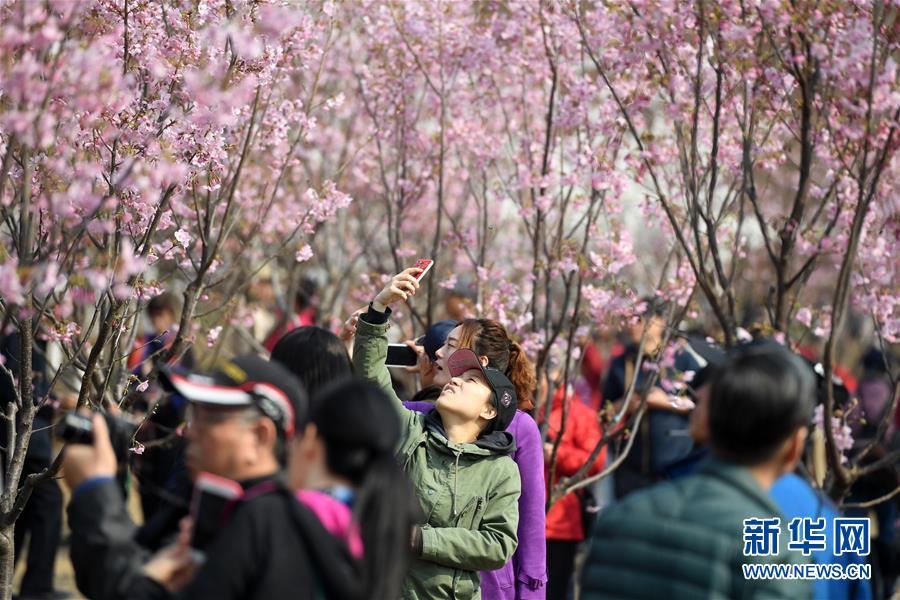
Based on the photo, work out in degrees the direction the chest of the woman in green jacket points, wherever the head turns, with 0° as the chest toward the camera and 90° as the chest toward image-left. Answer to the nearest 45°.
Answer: approximately 45°

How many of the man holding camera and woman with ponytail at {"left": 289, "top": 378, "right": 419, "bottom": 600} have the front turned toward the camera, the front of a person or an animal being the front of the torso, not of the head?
0

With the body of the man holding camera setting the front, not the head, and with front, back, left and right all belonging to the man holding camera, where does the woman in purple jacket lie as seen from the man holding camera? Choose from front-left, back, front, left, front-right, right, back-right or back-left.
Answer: back-right

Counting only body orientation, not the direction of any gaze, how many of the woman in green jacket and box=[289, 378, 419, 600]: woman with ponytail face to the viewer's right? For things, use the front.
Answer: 0

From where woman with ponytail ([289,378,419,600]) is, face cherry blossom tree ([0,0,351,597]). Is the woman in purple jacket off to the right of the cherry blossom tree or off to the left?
right

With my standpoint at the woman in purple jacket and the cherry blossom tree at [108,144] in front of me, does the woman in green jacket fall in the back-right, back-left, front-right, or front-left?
front-left

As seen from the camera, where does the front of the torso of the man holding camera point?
to the viewer's left

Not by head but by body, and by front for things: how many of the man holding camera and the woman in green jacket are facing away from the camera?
0

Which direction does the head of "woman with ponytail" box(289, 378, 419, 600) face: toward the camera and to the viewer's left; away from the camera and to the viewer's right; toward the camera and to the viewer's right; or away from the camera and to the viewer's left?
away from the camera and to the viewer's left

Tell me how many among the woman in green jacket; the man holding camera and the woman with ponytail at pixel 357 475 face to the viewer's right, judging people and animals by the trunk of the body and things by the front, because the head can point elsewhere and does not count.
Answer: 0

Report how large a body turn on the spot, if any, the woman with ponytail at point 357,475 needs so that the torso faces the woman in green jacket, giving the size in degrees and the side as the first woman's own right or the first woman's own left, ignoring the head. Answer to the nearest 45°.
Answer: approximately 45° to the first woman's own right

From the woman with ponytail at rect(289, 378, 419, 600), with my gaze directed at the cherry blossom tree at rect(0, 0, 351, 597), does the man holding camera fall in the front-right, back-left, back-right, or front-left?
front-left

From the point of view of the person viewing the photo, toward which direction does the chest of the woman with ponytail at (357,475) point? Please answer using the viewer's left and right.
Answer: facing away from the viewer and to the left of the viewer

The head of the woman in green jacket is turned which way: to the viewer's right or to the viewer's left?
to the viewer's left
